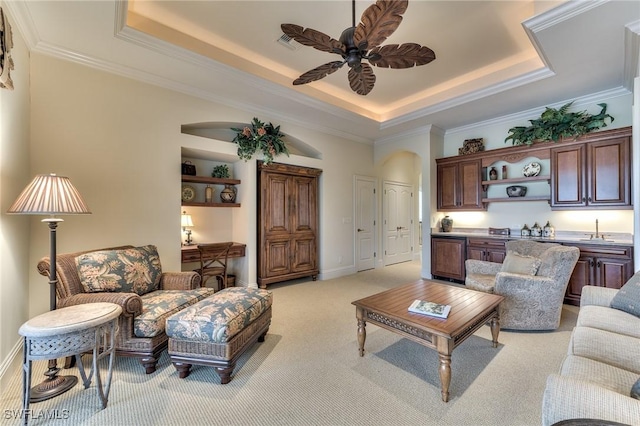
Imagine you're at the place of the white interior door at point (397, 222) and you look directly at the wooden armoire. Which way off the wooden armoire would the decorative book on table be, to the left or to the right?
left

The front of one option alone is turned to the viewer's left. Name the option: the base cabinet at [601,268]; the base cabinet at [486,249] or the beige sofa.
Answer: the beige sofa

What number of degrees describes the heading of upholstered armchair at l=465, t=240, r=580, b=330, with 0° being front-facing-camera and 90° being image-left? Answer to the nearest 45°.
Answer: approximately 45°

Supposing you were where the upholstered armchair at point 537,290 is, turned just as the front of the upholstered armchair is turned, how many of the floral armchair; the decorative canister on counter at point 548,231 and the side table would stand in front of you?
2

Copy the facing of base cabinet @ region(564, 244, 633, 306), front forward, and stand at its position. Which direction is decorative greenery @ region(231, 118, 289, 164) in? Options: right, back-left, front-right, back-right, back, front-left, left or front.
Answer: front-right

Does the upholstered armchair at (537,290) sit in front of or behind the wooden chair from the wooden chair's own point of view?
behind

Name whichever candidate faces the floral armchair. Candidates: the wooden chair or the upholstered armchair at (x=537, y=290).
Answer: the upholstered armchair

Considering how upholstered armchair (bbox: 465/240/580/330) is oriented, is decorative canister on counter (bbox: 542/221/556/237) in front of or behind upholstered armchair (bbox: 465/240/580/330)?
behind

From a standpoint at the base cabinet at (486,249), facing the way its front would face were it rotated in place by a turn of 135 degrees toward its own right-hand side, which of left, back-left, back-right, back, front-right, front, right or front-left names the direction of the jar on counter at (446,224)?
front

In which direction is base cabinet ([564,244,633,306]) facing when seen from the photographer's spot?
facing the viewer

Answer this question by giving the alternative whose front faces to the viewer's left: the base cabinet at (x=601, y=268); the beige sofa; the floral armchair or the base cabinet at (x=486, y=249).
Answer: the beige sofa

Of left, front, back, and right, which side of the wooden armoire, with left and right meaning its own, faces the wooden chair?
right

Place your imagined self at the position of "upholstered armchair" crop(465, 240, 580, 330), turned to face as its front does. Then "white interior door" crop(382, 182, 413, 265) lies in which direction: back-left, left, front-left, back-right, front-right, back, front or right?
right

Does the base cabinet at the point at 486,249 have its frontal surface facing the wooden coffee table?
yes

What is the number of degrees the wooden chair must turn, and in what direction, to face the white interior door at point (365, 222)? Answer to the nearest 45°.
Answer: approximately 135° to its right

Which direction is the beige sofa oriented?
to the viewer's left

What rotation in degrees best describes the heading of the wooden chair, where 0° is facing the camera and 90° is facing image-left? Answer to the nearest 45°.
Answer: approximately 135°

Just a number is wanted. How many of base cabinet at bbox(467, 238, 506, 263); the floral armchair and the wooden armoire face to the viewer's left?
0
